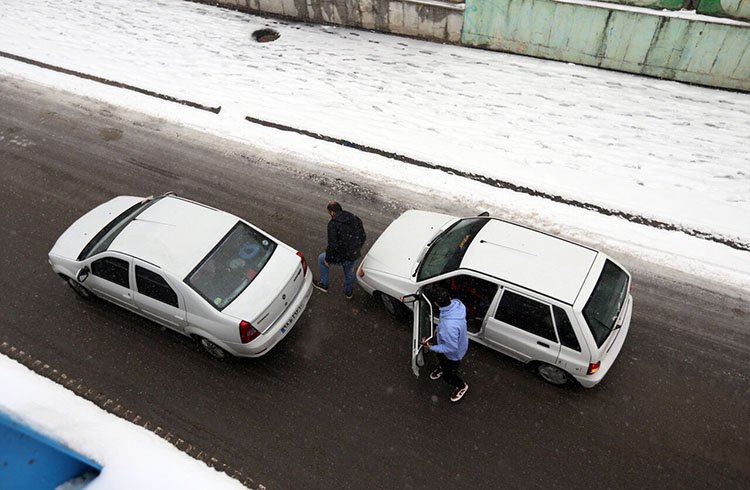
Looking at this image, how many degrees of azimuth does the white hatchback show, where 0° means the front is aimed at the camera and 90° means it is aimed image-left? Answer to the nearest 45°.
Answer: approximately 135°

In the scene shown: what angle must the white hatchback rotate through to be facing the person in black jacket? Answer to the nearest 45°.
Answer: approximately 45° to its left

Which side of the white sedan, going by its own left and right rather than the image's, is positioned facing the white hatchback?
back

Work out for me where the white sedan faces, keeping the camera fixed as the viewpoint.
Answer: facing away from the viewer and to the left of the viewer

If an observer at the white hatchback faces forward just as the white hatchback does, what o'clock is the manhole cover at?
The manhole cover is roughly at 12 o'clock from the white hatchback.

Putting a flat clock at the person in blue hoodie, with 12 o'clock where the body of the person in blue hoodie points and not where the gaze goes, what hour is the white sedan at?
The white sedan is roughly at 12 o'clock from the person in blue hoodie.

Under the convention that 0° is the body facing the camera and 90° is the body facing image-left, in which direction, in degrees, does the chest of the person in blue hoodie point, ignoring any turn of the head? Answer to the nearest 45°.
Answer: approximately 90°

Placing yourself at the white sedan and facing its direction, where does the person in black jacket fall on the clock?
The person in black jacket is roughly at 5 o'clock from the white sedan.
